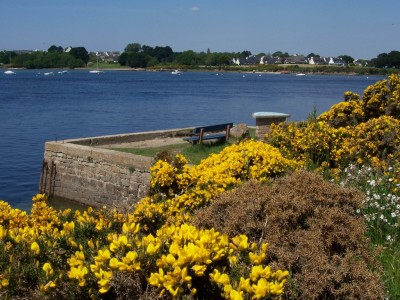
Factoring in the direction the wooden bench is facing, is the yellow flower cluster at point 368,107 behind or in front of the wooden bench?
behind

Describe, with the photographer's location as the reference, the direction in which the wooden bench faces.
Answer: facing away from the viewer and to the left of the viewer

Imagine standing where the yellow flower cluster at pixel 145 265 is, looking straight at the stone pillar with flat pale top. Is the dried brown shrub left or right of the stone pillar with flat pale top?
right

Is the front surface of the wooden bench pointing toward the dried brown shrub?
no

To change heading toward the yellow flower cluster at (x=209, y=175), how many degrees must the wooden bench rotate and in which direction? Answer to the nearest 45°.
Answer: approximately 135° to its left

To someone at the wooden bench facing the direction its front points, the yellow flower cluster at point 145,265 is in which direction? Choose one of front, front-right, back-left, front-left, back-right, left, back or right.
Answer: back-left

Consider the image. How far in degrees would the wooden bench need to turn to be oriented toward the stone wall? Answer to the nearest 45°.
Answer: approximately 90° to its left

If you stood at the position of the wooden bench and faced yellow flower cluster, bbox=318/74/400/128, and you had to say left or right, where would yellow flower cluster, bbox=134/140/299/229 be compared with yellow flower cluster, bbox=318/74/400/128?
right

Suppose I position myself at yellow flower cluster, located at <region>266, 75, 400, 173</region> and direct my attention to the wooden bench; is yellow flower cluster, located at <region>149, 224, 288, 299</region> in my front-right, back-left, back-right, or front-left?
back-left

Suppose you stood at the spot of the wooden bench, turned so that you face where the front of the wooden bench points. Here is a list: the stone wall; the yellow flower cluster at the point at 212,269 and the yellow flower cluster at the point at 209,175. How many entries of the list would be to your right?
0

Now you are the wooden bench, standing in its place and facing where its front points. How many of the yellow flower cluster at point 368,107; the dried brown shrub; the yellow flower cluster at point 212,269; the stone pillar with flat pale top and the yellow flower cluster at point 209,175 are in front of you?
0

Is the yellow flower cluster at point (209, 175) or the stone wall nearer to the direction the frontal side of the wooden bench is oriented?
the stone wall

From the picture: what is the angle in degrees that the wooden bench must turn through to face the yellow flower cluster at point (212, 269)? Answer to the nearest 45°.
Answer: approximately 135° to its left

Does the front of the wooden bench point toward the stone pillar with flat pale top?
no
